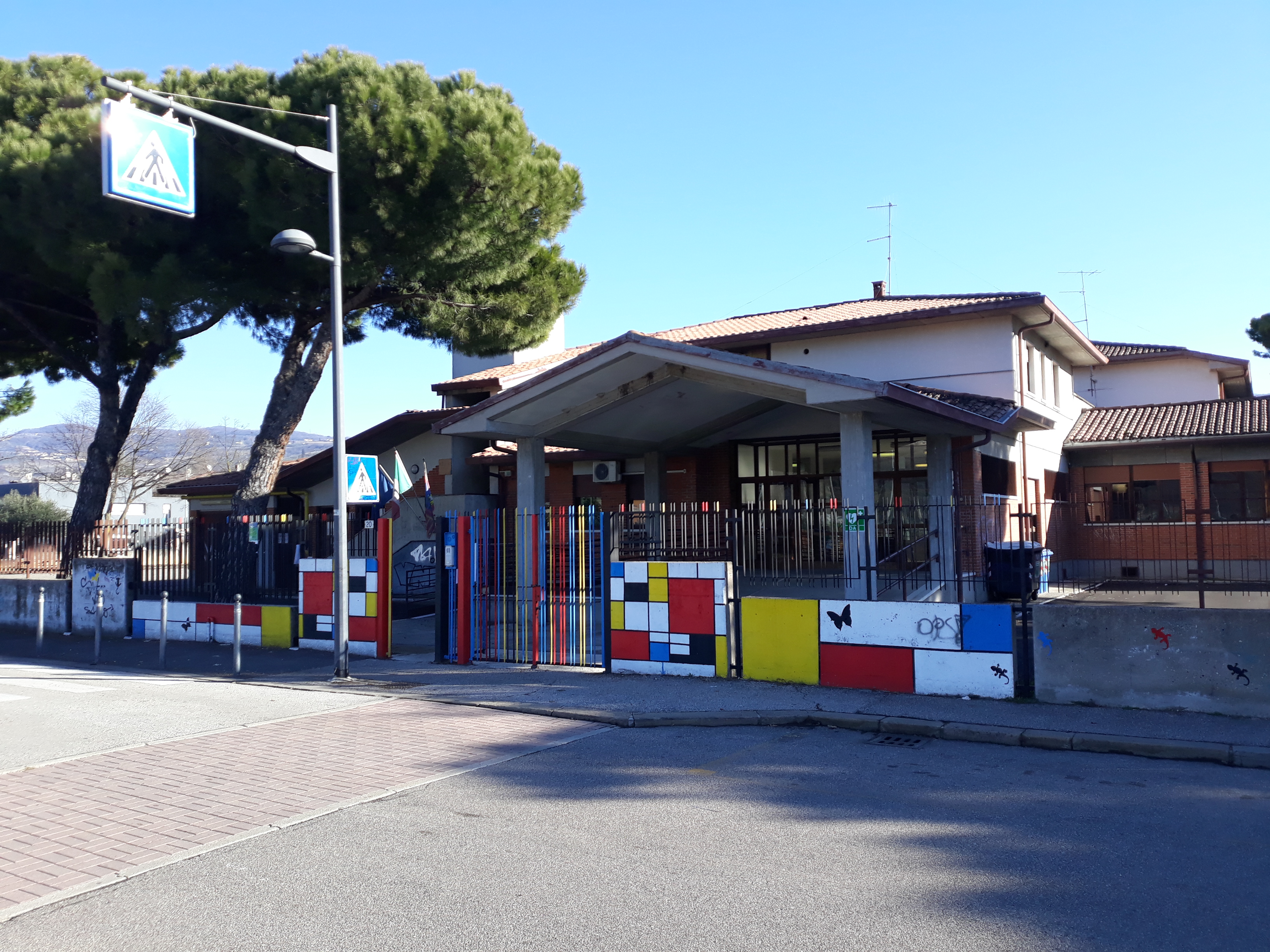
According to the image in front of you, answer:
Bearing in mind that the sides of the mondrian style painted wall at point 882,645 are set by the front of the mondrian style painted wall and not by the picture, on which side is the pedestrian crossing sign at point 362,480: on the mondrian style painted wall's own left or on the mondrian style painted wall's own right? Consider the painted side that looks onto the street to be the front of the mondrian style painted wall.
on the mondrian style painted wall's own right

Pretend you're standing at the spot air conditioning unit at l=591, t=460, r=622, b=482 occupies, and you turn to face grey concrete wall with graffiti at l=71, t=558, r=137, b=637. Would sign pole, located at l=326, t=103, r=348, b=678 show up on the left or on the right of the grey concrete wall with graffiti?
left

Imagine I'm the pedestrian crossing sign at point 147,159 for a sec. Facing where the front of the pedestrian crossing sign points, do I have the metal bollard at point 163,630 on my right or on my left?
on my left

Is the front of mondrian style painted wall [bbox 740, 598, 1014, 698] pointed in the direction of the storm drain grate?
yes

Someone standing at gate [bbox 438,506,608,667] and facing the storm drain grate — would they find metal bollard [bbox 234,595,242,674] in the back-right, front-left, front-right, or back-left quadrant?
back-right

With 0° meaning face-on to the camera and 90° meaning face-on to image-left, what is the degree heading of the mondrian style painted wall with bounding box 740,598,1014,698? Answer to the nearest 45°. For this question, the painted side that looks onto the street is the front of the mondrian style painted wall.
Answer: approximately 0°

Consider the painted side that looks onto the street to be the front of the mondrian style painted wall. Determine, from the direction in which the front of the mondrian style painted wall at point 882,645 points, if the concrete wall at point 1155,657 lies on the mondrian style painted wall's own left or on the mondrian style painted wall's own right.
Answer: on the mondrian style painted wall's own left

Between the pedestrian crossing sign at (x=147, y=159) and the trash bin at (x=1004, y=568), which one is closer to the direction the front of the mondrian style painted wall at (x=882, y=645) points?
the pedestrian crossing sign

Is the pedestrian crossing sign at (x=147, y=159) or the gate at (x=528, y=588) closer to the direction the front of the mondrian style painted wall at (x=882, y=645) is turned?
the pedestrian crossing sign

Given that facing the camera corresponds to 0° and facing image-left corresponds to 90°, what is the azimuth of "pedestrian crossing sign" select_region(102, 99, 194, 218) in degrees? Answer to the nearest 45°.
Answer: approximately 315°

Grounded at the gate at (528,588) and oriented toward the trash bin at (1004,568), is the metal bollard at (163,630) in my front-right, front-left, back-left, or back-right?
back-left

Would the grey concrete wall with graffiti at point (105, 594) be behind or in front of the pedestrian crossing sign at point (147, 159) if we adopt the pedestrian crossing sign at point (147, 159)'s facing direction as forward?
behind

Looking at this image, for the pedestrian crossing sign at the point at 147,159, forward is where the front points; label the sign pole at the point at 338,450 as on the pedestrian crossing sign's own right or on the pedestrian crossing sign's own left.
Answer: on the pedestrian crossing sign's own left
